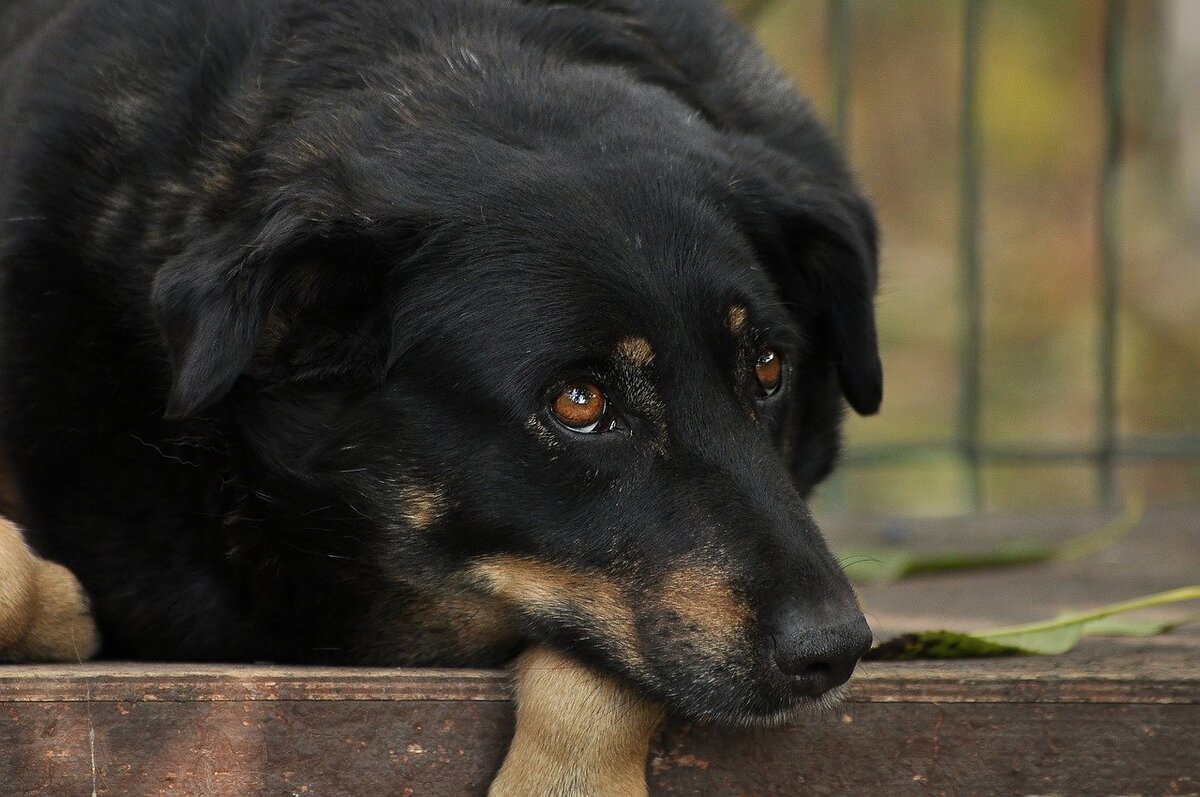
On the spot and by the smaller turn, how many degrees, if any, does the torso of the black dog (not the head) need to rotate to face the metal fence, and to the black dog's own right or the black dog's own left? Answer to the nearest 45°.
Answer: approximately 90° to the black dog's own left

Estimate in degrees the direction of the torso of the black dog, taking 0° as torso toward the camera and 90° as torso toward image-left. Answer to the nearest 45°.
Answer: approximately 315°

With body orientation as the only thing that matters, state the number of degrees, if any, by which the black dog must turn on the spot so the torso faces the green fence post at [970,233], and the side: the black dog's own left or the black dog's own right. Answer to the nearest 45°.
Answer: approximately 90° to the black dog's own left
